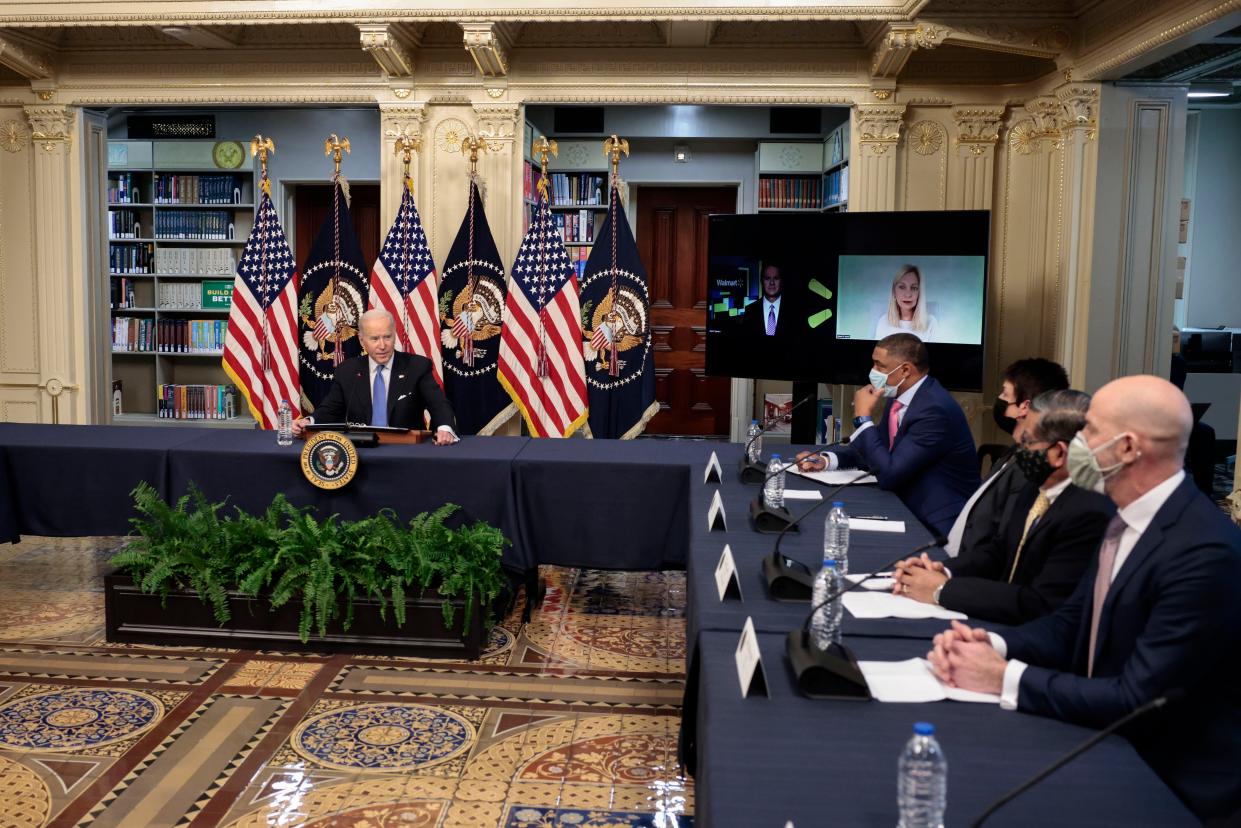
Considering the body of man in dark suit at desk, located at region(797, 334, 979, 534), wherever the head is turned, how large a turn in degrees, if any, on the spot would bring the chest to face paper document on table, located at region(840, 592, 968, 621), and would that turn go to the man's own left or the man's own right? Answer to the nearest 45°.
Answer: approximately 90° to the man's own left

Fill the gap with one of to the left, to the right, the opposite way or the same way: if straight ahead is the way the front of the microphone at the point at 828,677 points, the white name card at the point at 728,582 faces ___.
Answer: the opposite way

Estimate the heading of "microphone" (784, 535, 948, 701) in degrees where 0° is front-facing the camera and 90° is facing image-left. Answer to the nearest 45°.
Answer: approximately 270°

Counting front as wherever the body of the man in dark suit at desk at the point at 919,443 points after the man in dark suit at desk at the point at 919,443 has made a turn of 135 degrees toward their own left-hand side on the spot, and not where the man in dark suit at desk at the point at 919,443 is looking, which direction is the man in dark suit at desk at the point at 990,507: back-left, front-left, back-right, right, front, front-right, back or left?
front-right

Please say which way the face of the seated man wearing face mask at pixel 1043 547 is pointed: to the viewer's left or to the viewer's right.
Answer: to the viewer's left

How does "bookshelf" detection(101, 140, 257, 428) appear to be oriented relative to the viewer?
toward the camera

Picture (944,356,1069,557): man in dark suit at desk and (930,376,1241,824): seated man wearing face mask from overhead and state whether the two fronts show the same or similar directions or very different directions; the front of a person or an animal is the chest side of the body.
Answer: same or similar directions

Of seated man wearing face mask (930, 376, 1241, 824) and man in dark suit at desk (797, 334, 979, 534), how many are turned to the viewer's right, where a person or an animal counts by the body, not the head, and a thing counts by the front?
0

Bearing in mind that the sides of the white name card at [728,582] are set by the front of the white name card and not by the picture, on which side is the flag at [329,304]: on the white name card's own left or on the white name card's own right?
on the white name card's own right

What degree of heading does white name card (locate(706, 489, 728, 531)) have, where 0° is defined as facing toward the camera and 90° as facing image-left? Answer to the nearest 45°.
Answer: approximately 90°

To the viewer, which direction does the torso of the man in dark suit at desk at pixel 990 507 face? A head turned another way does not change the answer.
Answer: to the viewer's left

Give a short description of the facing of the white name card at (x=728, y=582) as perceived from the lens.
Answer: facing to the left of the viewer

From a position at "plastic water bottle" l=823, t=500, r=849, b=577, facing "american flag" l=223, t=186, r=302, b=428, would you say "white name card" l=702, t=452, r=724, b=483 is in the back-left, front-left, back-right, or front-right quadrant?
front-right

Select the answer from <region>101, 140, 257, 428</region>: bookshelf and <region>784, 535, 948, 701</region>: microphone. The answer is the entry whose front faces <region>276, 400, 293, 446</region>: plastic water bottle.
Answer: the bookshelf

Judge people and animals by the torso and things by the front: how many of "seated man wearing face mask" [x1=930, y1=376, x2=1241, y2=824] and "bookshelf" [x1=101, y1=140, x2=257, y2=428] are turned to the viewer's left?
1

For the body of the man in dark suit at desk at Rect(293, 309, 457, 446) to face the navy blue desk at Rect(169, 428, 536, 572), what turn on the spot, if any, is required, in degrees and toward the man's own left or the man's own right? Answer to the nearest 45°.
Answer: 0° — they already face it

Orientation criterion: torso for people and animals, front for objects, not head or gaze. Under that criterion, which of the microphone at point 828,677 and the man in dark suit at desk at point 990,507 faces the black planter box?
the man in dark suit at desk

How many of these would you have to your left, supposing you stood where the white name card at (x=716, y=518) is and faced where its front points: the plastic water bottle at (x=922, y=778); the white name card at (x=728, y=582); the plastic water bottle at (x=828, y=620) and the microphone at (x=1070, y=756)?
4

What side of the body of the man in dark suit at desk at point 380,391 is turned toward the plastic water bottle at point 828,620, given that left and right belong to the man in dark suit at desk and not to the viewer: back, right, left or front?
front

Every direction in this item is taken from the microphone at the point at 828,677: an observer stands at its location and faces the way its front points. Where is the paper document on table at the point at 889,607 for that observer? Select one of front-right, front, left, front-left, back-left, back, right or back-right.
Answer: left

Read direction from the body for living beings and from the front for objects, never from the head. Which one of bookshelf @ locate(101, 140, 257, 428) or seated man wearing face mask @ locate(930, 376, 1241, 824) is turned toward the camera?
the bookshelf
